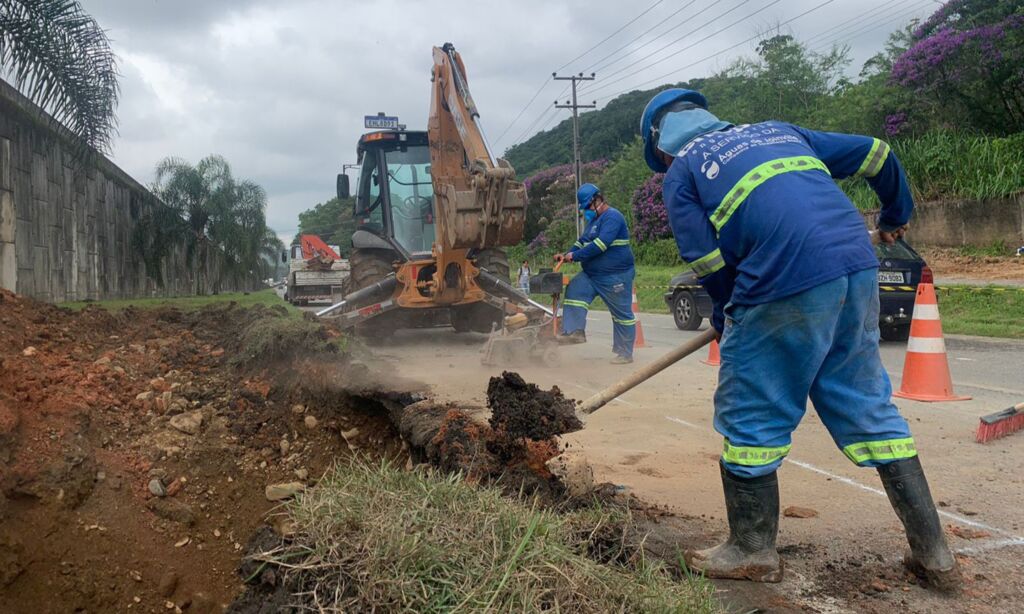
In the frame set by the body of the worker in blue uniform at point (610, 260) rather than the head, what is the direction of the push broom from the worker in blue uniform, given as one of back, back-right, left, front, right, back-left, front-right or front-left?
back-left

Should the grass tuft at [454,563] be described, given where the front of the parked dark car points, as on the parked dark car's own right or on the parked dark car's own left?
on the parked dark car's own left

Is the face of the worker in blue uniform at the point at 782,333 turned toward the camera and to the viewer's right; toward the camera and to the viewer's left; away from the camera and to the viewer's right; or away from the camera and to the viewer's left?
away from the camera and to the viewer's left

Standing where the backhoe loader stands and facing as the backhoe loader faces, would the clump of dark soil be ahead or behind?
behind

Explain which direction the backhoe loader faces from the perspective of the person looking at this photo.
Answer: facing away from the viewer

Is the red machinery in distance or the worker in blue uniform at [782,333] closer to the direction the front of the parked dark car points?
the red machinery in distance

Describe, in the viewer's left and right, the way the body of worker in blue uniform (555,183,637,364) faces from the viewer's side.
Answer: facing to the left of the viewer

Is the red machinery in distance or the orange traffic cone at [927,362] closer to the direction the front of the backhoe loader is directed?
the red machinery in distance

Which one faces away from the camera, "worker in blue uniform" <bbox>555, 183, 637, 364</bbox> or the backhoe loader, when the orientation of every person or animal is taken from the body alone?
the backhoe loader

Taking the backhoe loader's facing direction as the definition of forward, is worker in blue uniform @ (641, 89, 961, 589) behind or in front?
behind

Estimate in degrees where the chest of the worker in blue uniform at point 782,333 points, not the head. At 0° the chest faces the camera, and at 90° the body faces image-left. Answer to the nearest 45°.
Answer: approximately 135°

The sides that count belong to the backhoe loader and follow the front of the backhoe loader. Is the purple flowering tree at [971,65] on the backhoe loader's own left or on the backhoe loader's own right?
on the backhoe loader's own right

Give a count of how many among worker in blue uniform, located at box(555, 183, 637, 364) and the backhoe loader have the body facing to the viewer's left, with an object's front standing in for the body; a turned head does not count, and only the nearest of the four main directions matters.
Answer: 1

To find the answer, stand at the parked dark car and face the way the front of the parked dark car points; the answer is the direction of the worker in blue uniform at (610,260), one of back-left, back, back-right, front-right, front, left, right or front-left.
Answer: left
